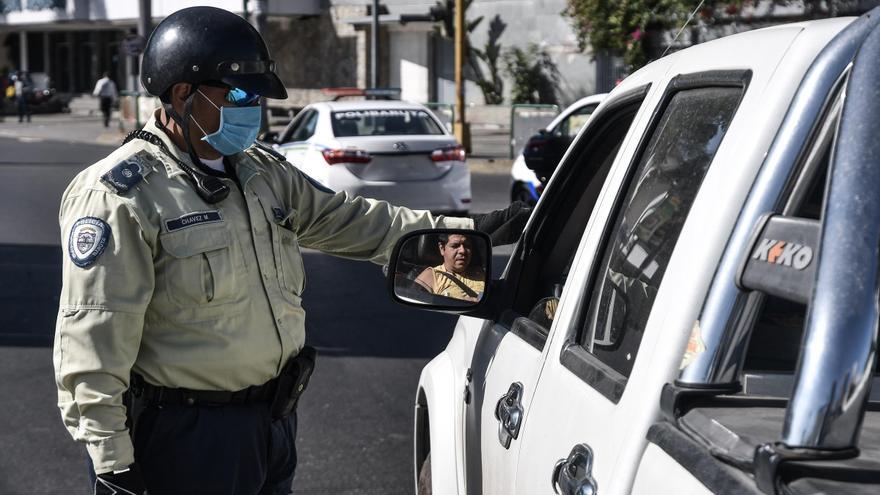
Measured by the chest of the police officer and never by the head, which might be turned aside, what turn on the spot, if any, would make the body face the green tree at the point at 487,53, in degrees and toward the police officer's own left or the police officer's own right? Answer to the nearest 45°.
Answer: approximately 135° to the police officer's own left

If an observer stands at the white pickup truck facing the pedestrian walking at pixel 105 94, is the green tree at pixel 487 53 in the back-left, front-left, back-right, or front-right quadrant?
front-right

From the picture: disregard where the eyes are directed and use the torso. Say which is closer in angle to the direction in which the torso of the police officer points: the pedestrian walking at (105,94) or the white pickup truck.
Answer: the white pickup truck

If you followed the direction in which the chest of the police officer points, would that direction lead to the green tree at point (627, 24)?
no

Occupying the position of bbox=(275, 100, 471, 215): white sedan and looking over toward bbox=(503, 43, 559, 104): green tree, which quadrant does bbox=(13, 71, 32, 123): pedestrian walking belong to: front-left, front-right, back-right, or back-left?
front-left

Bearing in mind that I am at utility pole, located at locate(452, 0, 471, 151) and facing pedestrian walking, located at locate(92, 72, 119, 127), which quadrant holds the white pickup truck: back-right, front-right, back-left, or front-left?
back-left

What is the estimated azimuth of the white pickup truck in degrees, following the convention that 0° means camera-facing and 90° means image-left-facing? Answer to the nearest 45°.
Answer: approximately 135°

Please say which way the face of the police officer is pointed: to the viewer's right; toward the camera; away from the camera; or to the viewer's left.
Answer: to the viewer's right

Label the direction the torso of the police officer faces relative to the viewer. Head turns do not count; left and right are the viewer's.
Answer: facing the viewer and to the right of the viewer

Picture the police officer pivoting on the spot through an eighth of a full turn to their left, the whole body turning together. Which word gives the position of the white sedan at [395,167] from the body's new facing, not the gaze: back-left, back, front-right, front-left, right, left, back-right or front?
left

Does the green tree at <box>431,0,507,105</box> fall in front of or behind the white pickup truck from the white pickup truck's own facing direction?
in front

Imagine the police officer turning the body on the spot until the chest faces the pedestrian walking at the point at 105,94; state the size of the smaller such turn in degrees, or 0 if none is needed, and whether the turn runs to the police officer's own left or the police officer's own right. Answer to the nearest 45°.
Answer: approximately 135° to the police officer's own left

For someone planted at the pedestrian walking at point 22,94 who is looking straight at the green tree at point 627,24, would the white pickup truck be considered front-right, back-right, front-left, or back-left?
front-right
